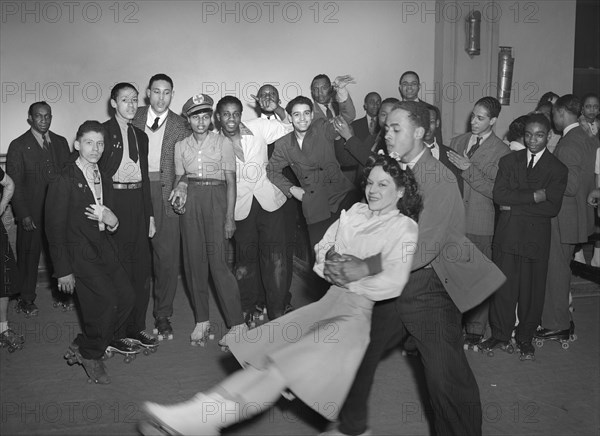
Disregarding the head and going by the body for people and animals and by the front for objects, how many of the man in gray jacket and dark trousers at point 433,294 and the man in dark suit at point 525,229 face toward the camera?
1

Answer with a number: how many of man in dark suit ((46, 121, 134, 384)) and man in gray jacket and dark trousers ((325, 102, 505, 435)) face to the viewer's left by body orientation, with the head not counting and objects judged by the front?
1

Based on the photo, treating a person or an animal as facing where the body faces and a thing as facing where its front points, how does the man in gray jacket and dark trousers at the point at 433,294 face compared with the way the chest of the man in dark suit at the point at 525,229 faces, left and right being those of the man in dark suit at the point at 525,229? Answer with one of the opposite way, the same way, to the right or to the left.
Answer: to the right

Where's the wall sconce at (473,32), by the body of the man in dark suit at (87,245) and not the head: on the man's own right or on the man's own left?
on the man's own left

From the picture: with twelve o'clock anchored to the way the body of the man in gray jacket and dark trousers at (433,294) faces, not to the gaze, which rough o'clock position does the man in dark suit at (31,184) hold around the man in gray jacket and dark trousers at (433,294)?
the man in dark suit at (31,184) is roughly at 1 o'clock from the man in gray jacket and dark trousers at (433,294).

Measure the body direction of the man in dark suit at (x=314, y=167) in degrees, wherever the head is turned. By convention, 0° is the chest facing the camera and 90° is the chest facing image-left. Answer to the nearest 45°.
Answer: approximately 0°

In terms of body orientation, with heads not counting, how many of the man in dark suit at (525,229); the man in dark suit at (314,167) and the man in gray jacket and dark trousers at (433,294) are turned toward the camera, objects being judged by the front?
2

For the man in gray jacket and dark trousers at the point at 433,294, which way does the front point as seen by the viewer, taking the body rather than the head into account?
to the viewer's left

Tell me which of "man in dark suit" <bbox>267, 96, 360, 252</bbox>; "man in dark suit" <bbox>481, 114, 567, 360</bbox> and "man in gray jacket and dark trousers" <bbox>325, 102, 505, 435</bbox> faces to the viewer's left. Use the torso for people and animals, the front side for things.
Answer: "man in gray jacket and dark trousers" <bbox>325, 102, 505, 435</bbox>

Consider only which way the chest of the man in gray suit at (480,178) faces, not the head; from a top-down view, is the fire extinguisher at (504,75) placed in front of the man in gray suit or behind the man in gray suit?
behind

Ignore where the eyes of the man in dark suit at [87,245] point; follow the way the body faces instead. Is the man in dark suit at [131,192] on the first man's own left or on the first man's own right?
on the first man's own left

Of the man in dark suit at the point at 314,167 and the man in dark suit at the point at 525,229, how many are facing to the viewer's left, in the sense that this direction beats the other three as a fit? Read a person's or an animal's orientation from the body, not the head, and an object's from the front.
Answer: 0

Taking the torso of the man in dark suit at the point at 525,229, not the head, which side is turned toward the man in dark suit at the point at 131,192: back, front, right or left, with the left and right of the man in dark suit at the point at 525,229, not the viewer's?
right
